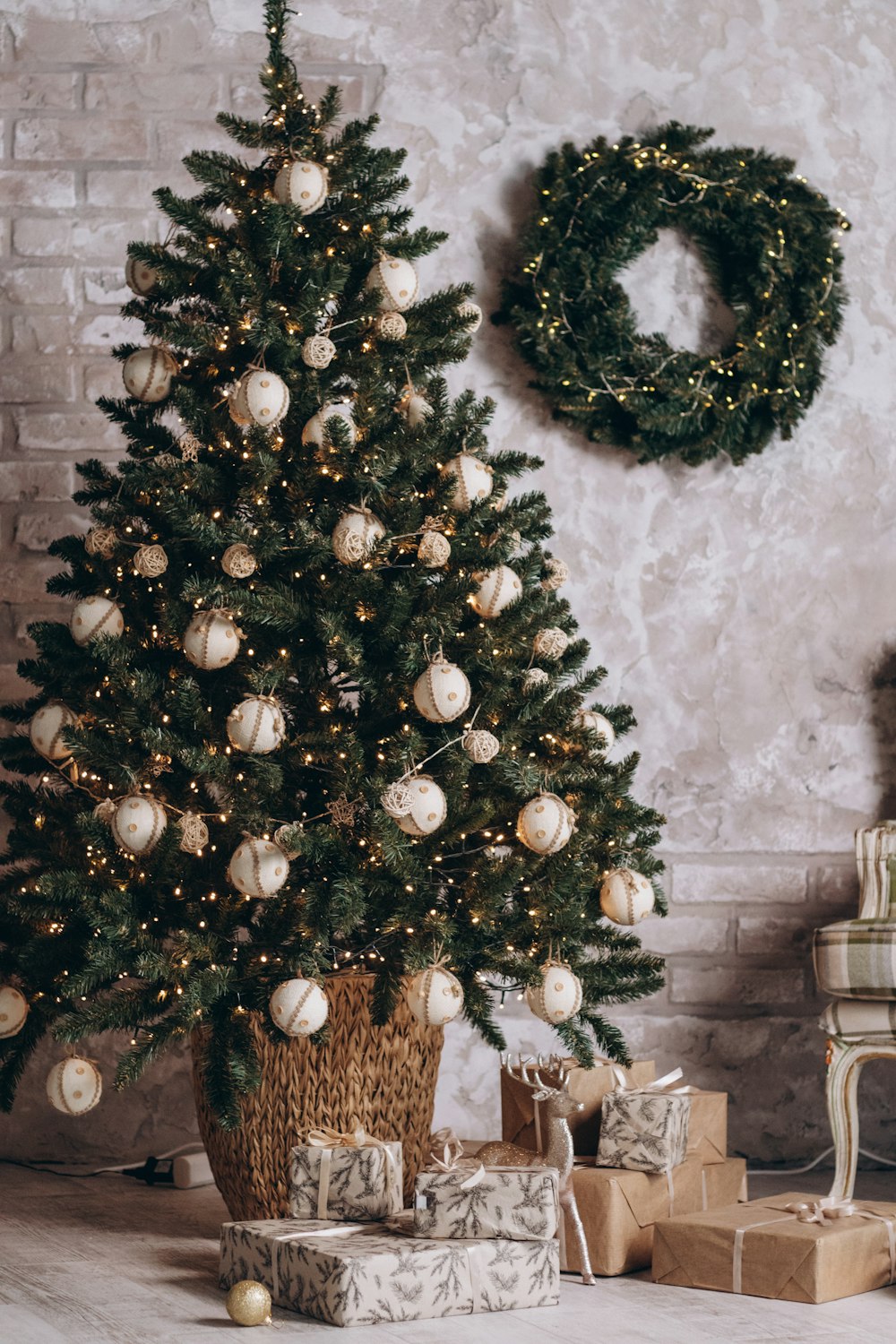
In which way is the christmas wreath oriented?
toward the camera

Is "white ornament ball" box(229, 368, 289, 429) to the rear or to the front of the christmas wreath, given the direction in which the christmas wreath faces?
to the front
